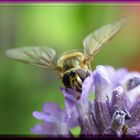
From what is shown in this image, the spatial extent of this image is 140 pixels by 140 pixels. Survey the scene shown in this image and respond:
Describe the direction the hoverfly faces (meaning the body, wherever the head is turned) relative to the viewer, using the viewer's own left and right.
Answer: facing the viewer
